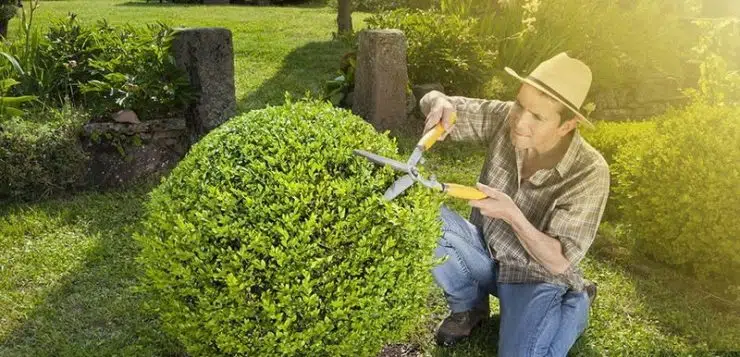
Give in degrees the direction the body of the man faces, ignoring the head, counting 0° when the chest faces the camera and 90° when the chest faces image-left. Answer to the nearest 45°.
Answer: approximately 45°

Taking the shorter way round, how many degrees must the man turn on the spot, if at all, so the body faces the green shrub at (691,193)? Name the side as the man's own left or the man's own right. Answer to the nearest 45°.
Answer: approximately 180°

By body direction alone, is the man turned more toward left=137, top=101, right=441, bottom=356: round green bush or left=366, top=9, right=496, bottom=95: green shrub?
the round green bush

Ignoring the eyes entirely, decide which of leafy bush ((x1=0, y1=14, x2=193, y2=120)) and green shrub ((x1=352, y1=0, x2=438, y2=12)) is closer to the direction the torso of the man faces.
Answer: the leafy bush

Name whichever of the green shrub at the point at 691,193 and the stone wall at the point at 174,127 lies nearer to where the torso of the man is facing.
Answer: the stone wall

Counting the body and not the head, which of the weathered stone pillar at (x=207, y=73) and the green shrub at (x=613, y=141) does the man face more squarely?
the weathered stone pillar

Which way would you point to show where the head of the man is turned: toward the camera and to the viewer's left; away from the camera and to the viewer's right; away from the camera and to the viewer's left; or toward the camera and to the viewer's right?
toward the camera and to the viewer's left

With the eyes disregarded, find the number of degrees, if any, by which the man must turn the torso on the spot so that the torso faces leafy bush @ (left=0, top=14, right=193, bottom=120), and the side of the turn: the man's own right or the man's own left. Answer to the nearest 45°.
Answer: approximately 90° to the man's own right

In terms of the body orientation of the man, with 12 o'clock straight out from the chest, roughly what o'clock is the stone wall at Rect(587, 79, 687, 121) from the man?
The stone wall is roughly at 5 o'clock from the man.

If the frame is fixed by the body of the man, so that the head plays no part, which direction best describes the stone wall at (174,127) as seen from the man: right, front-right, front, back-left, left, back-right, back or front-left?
right
